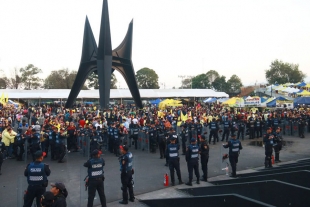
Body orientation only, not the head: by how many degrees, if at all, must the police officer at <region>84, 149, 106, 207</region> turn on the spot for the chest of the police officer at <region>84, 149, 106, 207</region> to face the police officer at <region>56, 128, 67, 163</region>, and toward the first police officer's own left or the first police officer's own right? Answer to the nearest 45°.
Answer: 0° — they already face them

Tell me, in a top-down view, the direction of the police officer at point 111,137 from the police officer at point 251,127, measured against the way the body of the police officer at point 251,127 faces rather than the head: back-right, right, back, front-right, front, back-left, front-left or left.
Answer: back-left

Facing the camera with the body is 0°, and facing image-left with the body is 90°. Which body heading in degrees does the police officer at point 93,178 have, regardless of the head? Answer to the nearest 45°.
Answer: approximately 180°

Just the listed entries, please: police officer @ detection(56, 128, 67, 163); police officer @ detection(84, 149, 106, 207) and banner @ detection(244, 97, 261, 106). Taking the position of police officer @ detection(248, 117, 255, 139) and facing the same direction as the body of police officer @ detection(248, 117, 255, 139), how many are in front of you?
1

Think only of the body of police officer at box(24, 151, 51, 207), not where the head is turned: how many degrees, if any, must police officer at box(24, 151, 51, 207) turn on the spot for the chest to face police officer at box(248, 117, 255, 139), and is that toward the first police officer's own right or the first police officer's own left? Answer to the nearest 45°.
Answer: approximately 45° to the first police officer's own right

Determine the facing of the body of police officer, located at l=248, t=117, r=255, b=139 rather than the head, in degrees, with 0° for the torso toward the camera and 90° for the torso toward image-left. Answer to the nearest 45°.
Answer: approximately 180°

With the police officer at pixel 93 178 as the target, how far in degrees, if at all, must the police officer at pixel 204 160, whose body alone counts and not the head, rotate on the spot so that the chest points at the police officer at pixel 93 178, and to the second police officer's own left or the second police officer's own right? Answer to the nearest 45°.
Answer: approximately 45° to the second police officer's own left

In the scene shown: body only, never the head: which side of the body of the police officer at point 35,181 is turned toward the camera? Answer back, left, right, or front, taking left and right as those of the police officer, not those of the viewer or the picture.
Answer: back
